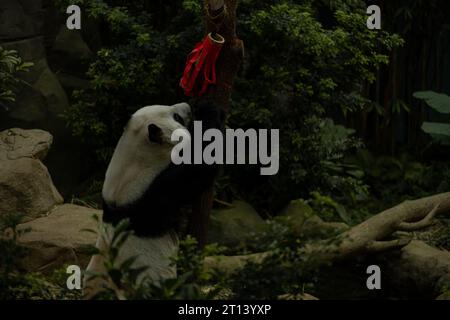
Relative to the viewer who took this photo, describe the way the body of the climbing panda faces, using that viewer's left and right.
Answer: facing to the right of the viewer

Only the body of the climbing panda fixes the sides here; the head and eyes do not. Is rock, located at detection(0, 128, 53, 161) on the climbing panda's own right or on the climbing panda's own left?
on the climbing panda's own left

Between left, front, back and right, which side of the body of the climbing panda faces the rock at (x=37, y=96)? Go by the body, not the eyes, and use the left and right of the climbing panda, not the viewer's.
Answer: left

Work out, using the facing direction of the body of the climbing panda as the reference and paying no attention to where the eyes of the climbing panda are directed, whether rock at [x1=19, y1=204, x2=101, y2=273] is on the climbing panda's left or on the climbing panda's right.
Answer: on the climbing panda's left

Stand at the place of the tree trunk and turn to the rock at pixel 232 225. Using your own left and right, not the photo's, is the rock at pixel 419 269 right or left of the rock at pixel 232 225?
right

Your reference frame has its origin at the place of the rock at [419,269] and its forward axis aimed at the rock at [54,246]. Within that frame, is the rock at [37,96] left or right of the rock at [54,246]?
right
